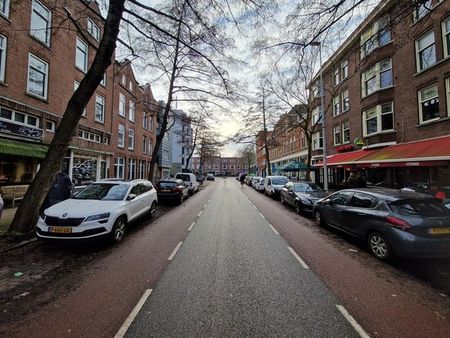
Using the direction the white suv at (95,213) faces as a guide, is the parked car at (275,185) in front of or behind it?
behind

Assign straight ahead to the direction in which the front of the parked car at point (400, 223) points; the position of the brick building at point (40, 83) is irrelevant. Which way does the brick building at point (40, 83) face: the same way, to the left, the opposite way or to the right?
to the right

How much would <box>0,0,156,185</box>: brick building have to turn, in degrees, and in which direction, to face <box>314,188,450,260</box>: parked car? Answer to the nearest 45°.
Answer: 0° — it already faces it

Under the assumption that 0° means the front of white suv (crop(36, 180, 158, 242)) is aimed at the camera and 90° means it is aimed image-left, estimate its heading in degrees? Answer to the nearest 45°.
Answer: approximately 45°

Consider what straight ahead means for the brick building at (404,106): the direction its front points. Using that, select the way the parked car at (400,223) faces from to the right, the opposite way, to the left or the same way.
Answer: to the right

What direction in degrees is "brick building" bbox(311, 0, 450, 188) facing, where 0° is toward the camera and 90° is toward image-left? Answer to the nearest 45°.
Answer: approximately 45°

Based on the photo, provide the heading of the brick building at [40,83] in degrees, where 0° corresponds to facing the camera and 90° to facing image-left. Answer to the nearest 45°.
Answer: approximately 315°
